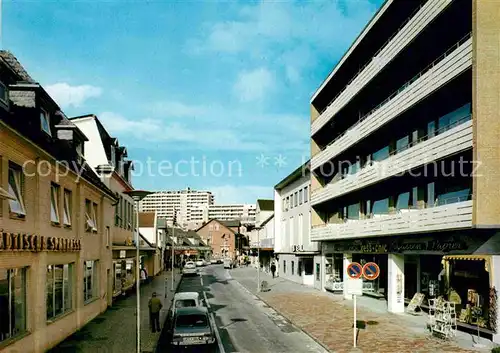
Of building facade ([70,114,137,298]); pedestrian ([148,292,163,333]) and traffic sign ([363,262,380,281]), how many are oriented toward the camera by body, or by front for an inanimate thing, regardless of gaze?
1

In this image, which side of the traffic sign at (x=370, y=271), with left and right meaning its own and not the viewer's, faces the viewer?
front

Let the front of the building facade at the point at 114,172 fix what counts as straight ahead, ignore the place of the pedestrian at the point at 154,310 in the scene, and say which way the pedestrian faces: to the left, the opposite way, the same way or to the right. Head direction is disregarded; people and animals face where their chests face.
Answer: to the left

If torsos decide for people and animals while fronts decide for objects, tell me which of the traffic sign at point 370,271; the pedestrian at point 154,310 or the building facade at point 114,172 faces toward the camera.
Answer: the traffic sign

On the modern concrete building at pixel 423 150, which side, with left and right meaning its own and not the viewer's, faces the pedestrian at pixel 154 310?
front

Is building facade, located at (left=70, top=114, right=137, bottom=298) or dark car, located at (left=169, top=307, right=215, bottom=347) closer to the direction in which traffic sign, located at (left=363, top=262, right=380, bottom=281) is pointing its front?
the dark car

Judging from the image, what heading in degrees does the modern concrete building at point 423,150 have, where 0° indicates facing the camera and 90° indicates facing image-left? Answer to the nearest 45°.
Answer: approximately 45°

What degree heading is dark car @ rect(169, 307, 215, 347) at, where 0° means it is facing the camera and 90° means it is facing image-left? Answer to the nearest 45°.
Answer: approximately 180°

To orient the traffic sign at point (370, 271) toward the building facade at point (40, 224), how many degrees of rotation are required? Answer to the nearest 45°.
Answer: approximately 90° to its right

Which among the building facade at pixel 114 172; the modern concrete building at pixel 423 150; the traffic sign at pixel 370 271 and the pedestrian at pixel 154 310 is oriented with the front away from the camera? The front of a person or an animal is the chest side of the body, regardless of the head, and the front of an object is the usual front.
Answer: the pedestrian

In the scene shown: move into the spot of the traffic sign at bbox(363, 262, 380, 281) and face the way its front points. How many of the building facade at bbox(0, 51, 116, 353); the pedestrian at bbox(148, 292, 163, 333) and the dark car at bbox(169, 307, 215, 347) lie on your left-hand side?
0

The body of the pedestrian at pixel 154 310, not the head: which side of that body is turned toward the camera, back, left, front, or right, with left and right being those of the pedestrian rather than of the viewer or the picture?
back

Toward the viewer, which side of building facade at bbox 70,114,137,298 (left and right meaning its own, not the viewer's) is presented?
right

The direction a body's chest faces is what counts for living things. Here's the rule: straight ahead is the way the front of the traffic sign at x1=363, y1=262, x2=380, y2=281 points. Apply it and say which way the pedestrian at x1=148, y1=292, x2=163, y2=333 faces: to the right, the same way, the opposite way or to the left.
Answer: the opposite way
